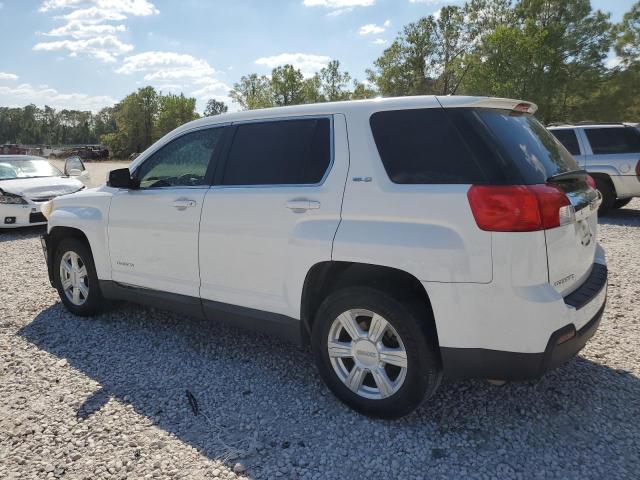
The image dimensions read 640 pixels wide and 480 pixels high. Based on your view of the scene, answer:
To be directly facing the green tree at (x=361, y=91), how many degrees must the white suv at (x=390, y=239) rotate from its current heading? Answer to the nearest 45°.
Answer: approximately 45° to its right

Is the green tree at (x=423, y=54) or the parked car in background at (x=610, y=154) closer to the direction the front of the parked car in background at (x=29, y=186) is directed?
the parked car in background

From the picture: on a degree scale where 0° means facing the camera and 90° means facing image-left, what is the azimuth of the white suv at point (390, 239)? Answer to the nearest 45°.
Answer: approximately 135°

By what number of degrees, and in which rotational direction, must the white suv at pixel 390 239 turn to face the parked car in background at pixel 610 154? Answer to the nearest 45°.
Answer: approximately 90° to its right

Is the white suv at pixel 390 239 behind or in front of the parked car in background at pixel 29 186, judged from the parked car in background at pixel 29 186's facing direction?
in front

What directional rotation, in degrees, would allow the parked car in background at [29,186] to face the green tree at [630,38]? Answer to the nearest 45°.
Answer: approximately 45° to its left

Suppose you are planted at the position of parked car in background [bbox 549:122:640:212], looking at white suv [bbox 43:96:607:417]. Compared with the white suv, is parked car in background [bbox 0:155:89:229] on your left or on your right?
right

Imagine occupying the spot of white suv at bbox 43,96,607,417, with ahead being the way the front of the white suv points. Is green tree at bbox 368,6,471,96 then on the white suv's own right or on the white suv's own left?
on the white suv's own right

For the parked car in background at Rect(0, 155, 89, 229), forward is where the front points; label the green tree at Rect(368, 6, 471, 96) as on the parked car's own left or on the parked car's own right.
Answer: on the parked car's own left

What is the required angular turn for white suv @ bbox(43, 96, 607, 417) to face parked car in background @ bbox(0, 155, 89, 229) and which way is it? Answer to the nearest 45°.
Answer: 0° — it already faces it

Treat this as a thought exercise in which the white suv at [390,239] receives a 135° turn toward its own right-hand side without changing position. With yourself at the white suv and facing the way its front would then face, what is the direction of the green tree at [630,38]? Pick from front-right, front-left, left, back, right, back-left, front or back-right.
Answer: front-left

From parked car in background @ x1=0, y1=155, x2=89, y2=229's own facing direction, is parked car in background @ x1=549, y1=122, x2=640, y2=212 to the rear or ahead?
ahead

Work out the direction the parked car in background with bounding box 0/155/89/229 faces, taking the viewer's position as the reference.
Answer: facing the viewer and to the right of the viewer
